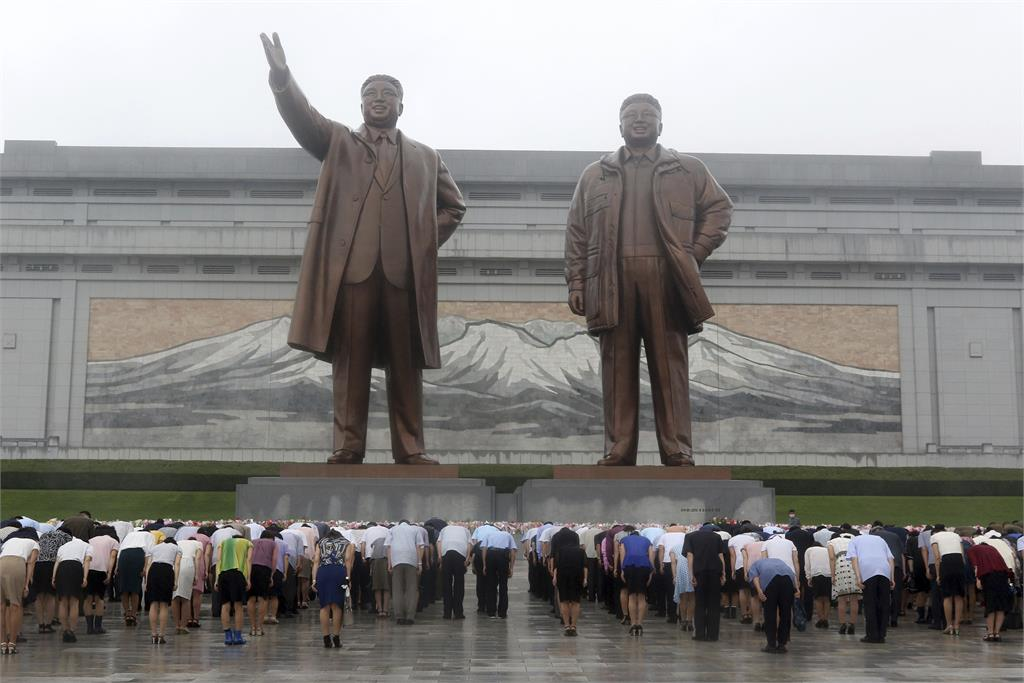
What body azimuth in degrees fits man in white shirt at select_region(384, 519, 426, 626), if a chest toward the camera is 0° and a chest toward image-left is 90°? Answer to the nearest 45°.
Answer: approximately 180°

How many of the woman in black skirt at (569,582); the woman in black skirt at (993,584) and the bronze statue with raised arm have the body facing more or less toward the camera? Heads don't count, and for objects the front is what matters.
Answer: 1

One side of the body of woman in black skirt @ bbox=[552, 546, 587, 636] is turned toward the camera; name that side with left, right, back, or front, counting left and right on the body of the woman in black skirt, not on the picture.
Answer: back

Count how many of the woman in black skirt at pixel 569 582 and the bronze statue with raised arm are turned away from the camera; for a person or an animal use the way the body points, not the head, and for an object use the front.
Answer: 1

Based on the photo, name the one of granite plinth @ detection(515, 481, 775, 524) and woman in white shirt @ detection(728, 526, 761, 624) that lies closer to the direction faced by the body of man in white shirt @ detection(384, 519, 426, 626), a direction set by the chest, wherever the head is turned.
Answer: the granite plinth

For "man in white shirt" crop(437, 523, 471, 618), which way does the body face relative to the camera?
away from the camera

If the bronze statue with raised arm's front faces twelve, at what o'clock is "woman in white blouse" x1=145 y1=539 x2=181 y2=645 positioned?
The woman in white blouse is roughly at 1 o'clock from the bronze statue with raised arm.

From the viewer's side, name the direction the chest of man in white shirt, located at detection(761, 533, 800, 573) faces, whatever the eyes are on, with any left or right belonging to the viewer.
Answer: facing away from the viewer

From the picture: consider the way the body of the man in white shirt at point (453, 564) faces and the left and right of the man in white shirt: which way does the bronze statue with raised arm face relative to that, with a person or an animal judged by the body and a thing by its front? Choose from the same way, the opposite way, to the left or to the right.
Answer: the opposite way

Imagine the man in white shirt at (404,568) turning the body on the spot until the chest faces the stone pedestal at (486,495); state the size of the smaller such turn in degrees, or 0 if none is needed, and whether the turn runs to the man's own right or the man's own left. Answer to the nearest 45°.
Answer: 0° — they already face it

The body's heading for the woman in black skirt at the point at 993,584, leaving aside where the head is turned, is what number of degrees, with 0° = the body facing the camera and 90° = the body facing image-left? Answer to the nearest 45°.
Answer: approximately 135°

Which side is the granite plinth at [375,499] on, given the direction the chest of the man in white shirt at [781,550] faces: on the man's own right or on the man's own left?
on the man's own left
